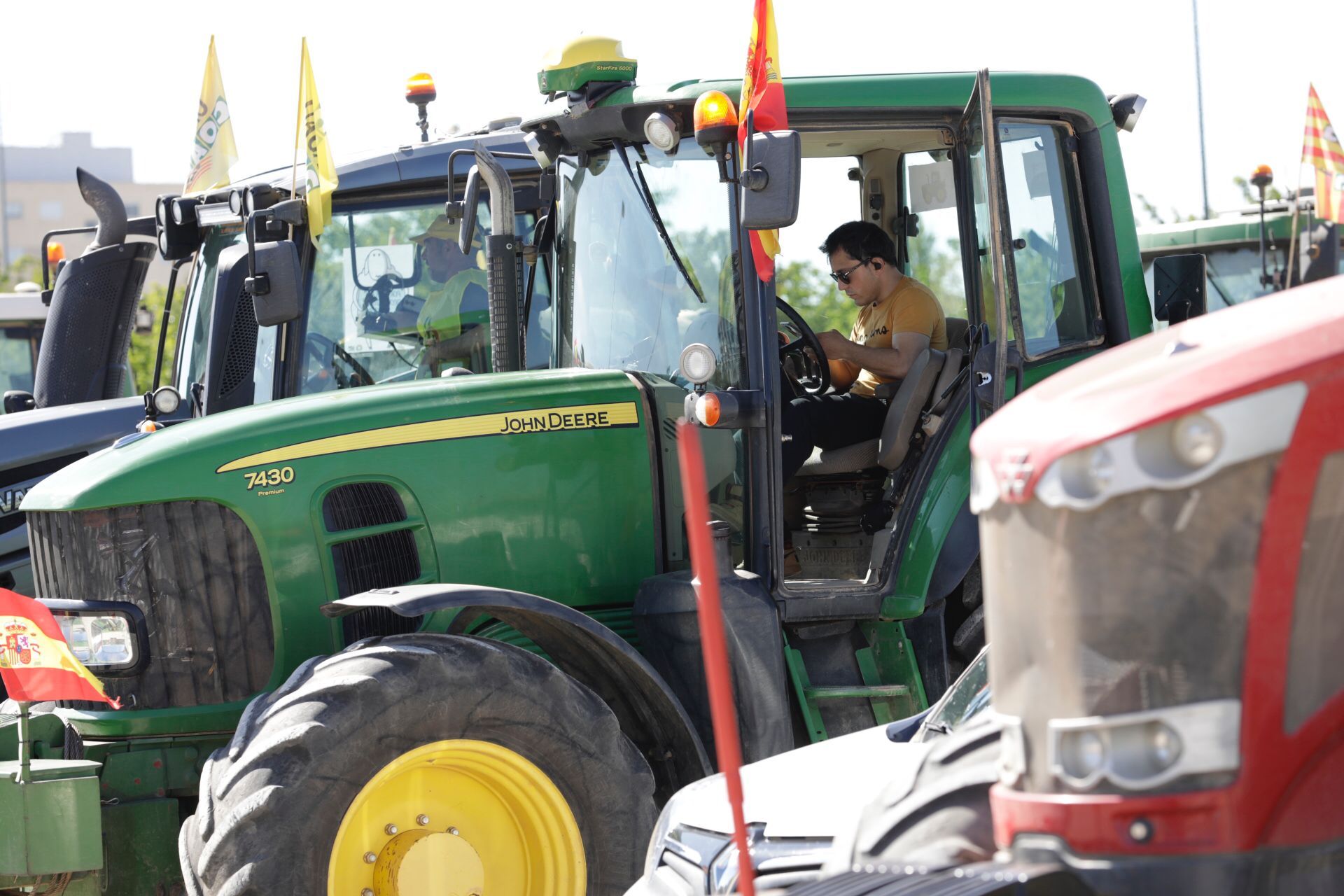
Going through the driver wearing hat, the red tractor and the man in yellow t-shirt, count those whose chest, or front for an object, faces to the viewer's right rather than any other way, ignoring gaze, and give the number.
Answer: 0

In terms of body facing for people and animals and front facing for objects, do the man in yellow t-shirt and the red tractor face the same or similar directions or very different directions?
same or similar directions

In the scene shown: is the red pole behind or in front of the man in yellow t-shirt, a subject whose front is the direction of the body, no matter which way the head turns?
in front

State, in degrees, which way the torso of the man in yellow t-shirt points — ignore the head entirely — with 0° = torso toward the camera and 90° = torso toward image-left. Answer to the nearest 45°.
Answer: approximately 45°

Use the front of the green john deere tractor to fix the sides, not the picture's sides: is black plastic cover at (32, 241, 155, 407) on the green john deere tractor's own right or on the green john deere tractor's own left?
on the green john deere tractor's own right

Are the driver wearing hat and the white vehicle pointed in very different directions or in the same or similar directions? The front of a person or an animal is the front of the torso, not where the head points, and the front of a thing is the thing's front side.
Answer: same or similar directions

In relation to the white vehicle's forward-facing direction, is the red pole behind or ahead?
ahead

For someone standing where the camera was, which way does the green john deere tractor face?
facing the viewer and to the left of the viewer

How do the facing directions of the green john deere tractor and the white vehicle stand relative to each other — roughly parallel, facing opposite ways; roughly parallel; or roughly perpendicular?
roughly parallel

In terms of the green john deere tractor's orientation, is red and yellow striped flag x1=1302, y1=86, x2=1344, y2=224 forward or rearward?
rearward

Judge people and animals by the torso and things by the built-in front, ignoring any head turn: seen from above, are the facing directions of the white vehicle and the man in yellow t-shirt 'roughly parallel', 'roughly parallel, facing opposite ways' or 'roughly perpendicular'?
roughly parallel

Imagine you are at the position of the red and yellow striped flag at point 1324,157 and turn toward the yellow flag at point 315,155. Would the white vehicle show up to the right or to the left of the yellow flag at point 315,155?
left
